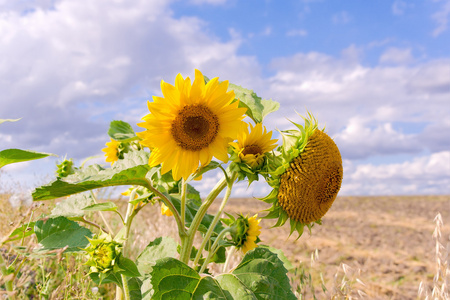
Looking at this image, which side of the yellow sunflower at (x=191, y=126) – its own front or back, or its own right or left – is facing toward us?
front

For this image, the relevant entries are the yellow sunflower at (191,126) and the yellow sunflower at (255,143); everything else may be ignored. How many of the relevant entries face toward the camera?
2

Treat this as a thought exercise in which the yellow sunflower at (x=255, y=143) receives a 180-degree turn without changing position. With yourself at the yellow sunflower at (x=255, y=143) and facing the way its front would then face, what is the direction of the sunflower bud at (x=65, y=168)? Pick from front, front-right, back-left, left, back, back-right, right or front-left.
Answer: front-left

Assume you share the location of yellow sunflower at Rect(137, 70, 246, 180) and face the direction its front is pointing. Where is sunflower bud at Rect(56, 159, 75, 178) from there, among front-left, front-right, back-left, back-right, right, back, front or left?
back-right

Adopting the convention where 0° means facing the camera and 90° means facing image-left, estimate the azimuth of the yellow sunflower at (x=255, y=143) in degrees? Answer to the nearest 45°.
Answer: approximately 0°
